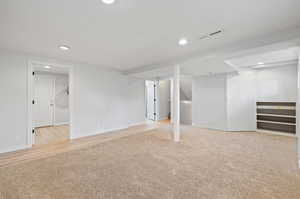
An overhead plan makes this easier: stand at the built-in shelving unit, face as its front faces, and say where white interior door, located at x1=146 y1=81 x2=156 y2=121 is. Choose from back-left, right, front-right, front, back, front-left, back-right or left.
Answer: front-right

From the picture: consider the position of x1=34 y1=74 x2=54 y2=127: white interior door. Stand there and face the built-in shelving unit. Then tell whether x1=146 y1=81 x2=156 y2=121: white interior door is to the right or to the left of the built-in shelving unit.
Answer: left

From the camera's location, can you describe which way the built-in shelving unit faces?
facing the viewer and to the left of the viewer

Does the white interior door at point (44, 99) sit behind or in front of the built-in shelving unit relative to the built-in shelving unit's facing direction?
in front
